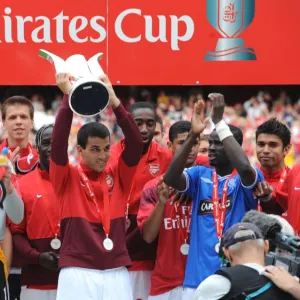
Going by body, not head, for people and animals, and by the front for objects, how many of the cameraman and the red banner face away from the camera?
1

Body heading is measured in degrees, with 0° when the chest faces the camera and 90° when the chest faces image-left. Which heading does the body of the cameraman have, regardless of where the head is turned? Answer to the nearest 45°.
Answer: approximately 180°

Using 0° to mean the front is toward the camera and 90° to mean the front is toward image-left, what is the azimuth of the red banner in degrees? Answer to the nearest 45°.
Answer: approximately 0°

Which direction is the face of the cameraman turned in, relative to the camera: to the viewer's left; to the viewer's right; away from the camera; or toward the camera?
away from the camera

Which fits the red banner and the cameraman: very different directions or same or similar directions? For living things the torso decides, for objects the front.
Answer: very different directions
